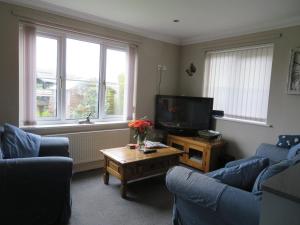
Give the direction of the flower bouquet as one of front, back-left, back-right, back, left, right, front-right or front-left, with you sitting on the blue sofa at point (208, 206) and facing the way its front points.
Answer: front

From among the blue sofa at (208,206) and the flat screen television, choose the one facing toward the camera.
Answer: the flat screen television

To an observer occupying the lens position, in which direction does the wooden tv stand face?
facing the viewer and to the left of the viewer

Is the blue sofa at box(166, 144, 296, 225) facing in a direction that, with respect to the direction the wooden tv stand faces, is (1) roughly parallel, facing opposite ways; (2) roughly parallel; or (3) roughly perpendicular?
roughly perpendicular

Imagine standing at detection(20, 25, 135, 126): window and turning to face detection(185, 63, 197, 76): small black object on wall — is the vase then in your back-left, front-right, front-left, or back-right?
front-right

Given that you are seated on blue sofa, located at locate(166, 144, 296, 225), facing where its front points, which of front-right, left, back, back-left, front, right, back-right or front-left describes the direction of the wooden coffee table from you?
front

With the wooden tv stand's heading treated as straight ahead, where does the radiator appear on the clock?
The radiator is roughly at 1 o'clock from the wooden tv stand.

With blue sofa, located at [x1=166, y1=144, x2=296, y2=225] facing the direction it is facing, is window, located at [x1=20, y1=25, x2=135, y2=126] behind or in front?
in front

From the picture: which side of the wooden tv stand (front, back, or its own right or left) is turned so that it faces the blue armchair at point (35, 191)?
front

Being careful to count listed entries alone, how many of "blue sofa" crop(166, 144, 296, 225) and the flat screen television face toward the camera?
1

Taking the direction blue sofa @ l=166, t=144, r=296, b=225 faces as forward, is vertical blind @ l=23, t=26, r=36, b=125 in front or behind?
in front

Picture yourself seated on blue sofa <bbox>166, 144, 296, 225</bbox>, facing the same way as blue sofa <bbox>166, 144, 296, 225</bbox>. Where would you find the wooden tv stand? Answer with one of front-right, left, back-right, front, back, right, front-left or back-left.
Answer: front-right

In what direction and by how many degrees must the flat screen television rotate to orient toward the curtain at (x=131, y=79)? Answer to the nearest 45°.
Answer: approximately 90° to its right

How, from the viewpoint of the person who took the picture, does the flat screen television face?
facing the viewer

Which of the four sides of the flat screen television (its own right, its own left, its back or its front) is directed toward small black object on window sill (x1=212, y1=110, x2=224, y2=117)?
left

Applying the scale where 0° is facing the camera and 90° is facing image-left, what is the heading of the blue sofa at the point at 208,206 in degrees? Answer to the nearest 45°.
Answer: approximately 135°
